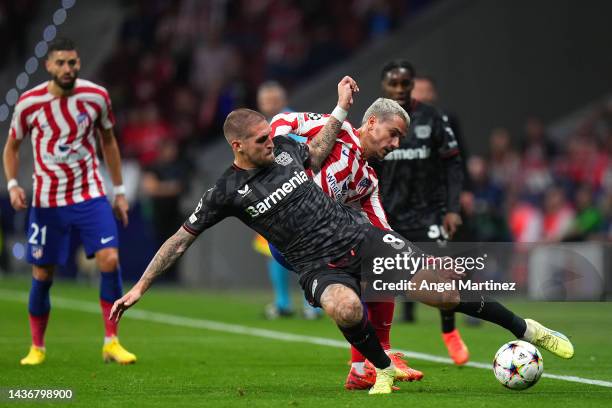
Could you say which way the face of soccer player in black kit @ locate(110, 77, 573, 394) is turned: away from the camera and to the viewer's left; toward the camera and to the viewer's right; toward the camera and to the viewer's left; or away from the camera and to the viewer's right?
toward the camera and to the viewer's right

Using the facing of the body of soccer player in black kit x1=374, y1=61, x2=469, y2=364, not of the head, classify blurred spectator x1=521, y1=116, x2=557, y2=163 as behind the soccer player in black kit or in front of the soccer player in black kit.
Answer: behind

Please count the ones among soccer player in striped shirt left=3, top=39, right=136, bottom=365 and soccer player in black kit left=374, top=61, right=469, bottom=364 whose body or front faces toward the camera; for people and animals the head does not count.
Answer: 2

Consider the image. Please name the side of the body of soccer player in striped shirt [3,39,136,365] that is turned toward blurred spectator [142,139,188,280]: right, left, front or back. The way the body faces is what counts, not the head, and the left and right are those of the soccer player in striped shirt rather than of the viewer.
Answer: back

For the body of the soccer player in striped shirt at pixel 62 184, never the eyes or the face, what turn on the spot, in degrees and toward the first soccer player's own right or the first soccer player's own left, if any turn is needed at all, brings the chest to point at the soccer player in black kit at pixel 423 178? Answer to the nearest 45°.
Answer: approximately 90° to the first soccer player's own left

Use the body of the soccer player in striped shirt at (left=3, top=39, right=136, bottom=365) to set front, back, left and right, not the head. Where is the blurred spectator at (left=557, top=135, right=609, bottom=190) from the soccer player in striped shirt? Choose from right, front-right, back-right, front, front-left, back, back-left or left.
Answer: back-left

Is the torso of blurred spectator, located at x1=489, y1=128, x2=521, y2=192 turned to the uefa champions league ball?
yes

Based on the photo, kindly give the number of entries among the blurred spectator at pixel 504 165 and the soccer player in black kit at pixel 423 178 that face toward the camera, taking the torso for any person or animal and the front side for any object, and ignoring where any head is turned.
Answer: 2

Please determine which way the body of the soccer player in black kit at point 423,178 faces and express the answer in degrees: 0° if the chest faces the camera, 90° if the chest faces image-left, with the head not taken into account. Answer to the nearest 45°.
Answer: approximately 0°

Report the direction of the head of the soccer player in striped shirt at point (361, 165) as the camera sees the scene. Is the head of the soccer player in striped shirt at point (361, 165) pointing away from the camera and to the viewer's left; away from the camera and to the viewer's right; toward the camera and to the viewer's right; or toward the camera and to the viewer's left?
toward the camera and to the viewer's right
